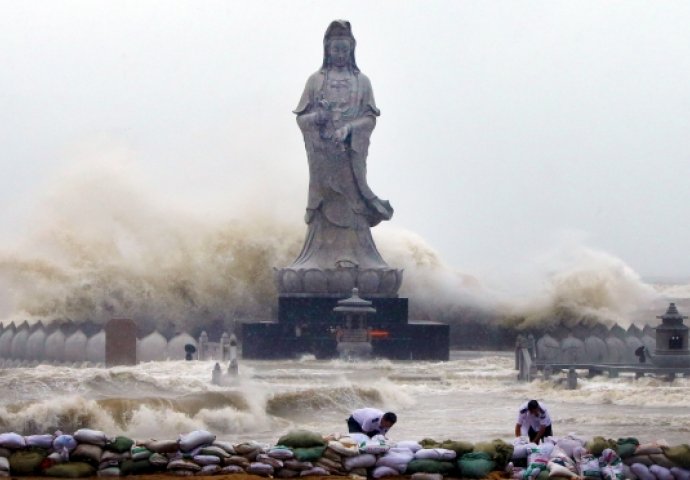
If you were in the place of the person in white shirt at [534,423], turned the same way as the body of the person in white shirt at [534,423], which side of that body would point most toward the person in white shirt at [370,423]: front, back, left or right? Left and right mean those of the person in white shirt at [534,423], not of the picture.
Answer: right

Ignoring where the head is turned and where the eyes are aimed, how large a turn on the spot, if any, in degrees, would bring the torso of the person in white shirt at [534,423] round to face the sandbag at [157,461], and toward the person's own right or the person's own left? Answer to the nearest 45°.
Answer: approximately 90° to the person's own right

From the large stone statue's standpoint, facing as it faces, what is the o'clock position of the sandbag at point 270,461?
The sandbag is roughly at 12 o'clock from the large stone statue.

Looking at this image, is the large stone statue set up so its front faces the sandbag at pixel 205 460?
yes

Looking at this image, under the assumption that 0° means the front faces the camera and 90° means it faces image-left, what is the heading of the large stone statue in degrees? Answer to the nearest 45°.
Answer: approximately 0°

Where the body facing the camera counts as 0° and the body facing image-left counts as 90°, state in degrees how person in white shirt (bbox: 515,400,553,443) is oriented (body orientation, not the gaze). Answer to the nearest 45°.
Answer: approximately 0°

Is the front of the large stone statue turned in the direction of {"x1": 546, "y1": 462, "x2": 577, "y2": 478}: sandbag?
yes

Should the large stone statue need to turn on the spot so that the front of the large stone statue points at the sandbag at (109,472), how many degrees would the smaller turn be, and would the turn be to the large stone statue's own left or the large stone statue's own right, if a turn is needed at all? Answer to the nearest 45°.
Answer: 0° — it already faces it

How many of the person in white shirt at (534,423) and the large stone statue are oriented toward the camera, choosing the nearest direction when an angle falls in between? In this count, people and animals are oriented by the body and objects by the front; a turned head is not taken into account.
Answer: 2
